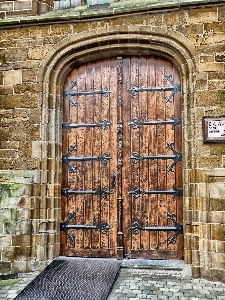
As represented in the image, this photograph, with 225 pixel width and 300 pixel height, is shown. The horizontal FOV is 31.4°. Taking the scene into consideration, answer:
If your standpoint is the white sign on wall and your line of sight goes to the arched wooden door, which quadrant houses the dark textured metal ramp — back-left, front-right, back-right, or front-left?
front-left

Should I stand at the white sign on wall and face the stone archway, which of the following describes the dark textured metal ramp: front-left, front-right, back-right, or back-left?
front-left

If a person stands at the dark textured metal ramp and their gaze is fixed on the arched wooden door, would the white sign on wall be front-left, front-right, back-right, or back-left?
front-right

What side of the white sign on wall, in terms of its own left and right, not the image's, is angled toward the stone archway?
right

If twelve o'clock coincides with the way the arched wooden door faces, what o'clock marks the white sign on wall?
The white sign on wall is roughly at 10 o'clock from the arched wooden door.

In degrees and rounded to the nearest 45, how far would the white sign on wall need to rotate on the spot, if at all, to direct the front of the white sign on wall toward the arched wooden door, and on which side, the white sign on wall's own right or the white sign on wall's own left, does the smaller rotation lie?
approximately 90° to the white sign on wall's own right

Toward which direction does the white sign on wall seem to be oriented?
toward the camera

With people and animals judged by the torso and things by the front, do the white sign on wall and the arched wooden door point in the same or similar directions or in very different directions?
same or similar directions

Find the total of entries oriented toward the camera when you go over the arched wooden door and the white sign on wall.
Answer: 2

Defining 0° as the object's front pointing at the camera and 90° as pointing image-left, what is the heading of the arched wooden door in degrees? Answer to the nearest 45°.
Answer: approximately 0°

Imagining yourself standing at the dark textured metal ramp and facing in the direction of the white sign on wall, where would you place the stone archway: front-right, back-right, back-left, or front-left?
front-left
